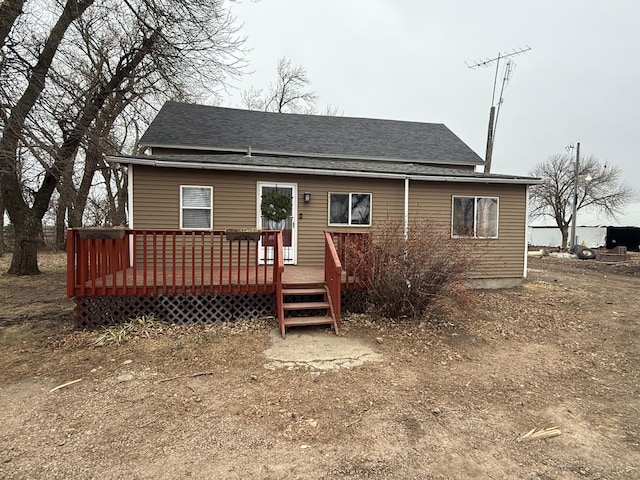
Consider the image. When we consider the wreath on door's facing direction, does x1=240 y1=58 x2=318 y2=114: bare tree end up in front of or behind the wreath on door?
behind

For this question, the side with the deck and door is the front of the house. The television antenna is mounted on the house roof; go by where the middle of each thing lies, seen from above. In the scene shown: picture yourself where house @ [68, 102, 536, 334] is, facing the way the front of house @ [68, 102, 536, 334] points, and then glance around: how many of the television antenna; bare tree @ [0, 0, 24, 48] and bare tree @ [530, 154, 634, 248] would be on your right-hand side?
1

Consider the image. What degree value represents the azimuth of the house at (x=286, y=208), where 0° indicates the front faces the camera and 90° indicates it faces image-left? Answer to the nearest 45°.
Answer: approximately 0°

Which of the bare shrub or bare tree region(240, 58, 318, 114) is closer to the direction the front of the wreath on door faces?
the bare shrub

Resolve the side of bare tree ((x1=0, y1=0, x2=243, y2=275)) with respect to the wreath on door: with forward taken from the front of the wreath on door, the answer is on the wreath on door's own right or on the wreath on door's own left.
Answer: on the wreath on door's own right

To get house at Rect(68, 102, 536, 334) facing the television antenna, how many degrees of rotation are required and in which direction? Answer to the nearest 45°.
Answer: approximately 135° to its left

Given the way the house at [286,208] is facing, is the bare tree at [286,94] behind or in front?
behind

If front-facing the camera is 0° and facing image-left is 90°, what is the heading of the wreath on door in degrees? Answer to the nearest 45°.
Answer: approximately 0°

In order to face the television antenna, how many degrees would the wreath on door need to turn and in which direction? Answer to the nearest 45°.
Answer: approximately 135° to its left

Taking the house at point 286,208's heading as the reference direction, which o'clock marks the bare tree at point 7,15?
The bare tree is roughly at 3 o'clock from the house.

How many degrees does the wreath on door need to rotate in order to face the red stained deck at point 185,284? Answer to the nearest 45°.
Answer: approximately 45° to its right

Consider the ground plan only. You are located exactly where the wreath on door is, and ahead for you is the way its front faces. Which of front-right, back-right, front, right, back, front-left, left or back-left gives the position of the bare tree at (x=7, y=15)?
right
